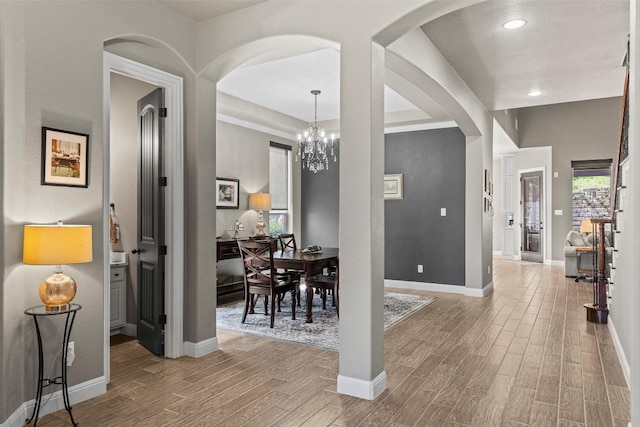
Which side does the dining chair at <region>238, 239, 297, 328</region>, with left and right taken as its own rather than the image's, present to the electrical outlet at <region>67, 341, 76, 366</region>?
back

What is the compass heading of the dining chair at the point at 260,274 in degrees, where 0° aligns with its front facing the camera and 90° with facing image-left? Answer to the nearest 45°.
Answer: approximately 225°

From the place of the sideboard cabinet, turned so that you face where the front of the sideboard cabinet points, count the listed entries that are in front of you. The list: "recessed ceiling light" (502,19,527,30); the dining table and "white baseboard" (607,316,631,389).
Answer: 3

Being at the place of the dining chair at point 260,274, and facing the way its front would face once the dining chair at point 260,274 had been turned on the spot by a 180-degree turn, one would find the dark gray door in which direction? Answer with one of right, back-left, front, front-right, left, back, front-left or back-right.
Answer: front

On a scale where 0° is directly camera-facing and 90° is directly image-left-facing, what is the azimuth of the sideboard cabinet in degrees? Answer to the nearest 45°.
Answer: approximately 315°

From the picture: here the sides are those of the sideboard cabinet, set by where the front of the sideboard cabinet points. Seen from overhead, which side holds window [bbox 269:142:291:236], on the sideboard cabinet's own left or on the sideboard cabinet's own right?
on the sideboard cabinet's own left
